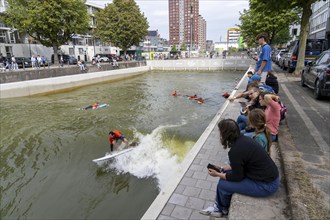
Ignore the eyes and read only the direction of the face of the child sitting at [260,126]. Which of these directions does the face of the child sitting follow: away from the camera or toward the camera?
away from the camera

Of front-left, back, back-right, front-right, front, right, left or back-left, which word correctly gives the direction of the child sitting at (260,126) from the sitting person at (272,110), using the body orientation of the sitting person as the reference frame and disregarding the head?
left

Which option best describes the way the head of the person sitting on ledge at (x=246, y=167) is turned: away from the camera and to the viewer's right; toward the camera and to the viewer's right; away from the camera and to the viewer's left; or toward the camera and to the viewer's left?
away from the camera and to the viewer's left

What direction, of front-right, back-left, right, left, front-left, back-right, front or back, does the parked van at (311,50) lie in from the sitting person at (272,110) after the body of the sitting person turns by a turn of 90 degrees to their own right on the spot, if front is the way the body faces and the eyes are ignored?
front

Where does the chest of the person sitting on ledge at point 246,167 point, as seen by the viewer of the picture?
to the viewer's left

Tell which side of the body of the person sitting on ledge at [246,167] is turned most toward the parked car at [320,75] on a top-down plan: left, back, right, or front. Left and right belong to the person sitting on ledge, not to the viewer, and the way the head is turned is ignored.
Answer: right

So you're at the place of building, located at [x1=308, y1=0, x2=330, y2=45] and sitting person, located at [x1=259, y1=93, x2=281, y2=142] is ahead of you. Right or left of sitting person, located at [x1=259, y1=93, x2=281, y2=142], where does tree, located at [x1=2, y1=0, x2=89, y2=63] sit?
right

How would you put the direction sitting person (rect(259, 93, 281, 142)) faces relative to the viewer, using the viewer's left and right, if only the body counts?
facing to the left of the viewer
